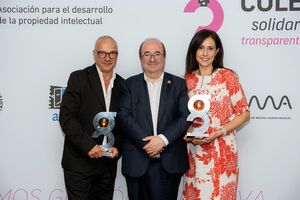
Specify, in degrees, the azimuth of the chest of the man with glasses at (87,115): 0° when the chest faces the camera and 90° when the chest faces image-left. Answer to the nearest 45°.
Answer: approximately 315°

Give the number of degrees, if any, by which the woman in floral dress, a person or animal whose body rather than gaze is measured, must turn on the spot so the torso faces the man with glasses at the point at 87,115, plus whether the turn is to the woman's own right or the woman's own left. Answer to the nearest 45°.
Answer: approximately 45° to the woman's own right

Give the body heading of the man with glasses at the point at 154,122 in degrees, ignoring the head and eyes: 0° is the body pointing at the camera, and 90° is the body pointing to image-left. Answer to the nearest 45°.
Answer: approximately 0°

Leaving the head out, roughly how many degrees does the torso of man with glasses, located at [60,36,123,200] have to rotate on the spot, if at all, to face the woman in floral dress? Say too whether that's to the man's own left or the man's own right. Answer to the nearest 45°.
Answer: approximately 45° to the man's own left
